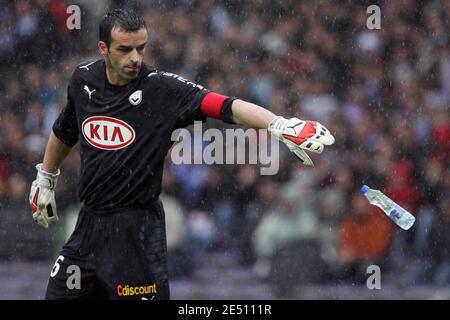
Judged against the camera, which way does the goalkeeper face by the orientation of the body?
toward the camera

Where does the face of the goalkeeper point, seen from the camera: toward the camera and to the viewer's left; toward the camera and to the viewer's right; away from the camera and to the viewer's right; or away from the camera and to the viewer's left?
toward the camera and to the viewer's right
